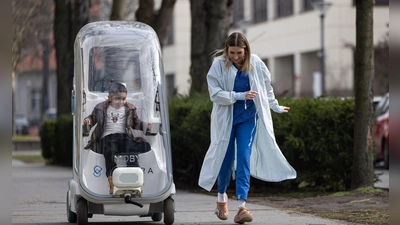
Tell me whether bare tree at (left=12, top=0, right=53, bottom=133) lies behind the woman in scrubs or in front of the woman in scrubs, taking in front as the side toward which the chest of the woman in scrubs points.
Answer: behind

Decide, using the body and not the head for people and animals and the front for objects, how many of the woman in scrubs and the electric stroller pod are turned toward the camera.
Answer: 2

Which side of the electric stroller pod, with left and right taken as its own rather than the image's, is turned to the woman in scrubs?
left

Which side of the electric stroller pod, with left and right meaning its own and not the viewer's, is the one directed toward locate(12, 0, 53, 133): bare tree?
back

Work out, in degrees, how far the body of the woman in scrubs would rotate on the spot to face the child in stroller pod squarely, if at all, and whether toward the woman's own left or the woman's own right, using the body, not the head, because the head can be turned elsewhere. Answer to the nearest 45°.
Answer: approximately 90° to the woman's own right

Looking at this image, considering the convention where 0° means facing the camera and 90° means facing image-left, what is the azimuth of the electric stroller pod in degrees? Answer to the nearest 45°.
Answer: approximately 0°

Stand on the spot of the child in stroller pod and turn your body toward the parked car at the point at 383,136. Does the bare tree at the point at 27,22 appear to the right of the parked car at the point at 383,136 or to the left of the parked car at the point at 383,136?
left

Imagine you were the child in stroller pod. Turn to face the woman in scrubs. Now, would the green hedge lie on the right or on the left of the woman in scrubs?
left

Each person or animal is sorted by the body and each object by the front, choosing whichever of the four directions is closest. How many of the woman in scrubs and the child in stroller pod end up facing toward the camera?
2
